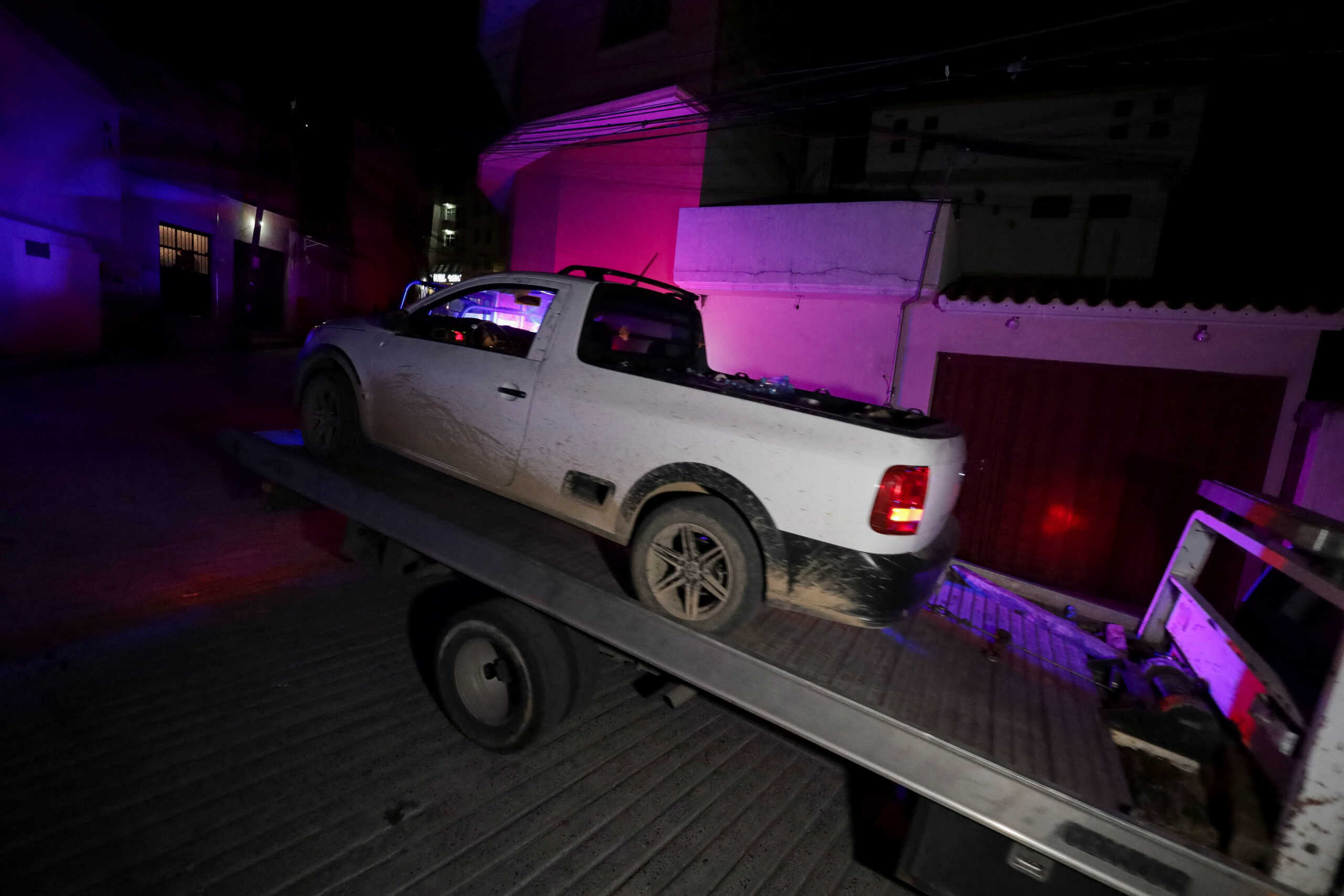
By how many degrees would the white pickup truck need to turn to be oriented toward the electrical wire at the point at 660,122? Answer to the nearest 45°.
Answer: approximately 45° to its right

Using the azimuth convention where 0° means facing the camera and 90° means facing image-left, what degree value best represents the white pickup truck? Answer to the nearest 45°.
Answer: approximately 135°
